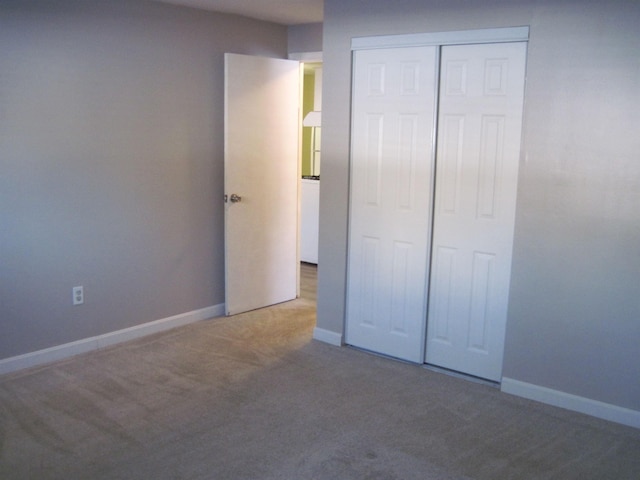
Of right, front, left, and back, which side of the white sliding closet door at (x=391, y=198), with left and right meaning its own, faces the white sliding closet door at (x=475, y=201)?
left

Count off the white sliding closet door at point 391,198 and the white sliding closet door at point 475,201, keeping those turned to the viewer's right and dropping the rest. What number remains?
0

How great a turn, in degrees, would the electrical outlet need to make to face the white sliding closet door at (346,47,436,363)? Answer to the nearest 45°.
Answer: approximately 45° to its left

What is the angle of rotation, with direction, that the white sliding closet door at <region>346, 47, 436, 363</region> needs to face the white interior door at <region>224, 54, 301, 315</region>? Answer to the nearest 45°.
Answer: approximately 90° to its right

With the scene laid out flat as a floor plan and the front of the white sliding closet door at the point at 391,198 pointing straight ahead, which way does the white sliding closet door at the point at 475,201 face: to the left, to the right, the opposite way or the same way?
the same way

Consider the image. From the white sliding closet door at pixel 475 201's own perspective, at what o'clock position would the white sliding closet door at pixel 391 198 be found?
the white sliding closet door at pixel 391 198 is roughly at 2 o'clock from the white sliding closet door at pixel 475 201.

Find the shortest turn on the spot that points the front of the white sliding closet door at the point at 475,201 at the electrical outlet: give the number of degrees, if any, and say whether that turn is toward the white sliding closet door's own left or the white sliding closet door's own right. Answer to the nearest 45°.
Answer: approximately 45° to the white sliding closet door's own right

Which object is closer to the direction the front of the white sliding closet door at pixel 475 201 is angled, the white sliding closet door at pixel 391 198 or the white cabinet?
the white sliding closet door

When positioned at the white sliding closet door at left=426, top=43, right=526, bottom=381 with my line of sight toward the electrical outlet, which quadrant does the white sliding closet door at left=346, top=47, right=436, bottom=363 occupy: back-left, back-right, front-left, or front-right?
front-right

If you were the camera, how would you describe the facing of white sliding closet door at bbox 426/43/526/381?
facing the viewer and to the left of the viewer

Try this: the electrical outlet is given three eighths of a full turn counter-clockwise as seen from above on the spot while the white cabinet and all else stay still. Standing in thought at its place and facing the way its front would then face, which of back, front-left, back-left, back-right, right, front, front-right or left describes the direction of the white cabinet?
front-right

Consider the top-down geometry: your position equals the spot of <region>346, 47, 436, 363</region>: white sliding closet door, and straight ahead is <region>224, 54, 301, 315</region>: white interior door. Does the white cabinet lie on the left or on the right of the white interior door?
right

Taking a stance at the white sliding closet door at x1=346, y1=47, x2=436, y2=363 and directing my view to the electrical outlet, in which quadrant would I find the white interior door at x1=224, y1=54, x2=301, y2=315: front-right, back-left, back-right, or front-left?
front-right

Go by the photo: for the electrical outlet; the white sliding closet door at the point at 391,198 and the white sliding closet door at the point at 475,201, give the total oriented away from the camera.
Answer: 0

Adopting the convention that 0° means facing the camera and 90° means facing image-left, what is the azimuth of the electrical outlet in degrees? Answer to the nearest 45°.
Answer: approximately 315°

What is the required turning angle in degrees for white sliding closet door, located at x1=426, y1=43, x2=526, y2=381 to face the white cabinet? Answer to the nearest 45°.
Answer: approximately 90° to its right
